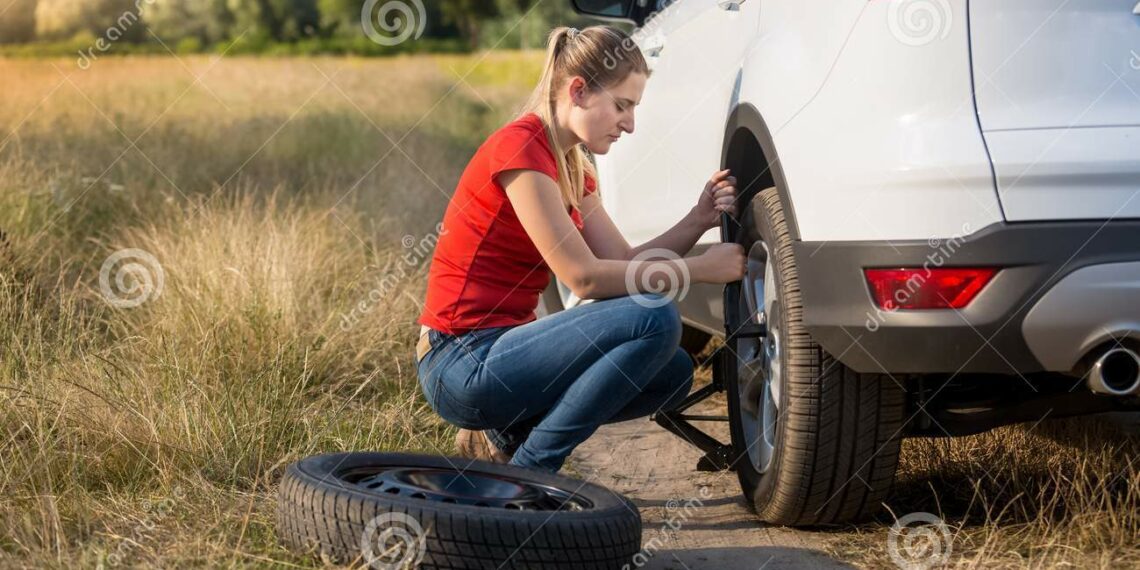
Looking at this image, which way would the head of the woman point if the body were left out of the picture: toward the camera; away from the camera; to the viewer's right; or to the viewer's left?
to the viewer's right

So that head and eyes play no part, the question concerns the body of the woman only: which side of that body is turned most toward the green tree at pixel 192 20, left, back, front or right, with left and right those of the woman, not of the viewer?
left

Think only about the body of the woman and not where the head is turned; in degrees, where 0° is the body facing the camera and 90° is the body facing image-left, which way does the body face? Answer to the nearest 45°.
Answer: approximately 270°

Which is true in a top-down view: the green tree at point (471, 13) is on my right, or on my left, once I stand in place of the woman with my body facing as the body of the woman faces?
on my left

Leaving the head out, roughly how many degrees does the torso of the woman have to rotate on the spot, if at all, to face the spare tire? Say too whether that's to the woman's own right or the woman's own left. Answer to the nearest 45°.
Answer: approximately 90° to the woman's own right

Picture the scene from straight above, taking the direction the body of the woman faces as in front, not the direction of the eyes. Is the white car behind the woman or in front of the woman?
in front

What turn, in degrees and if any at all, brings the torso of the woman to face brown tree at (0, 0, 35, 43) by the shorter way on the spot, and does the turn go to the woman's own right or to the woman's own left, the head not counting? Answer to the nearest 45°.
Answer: approximately 135° to the woman's own left

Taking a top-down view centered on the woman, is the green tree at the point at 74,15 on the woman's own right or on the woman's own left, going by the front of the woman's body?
on the woman's own left
